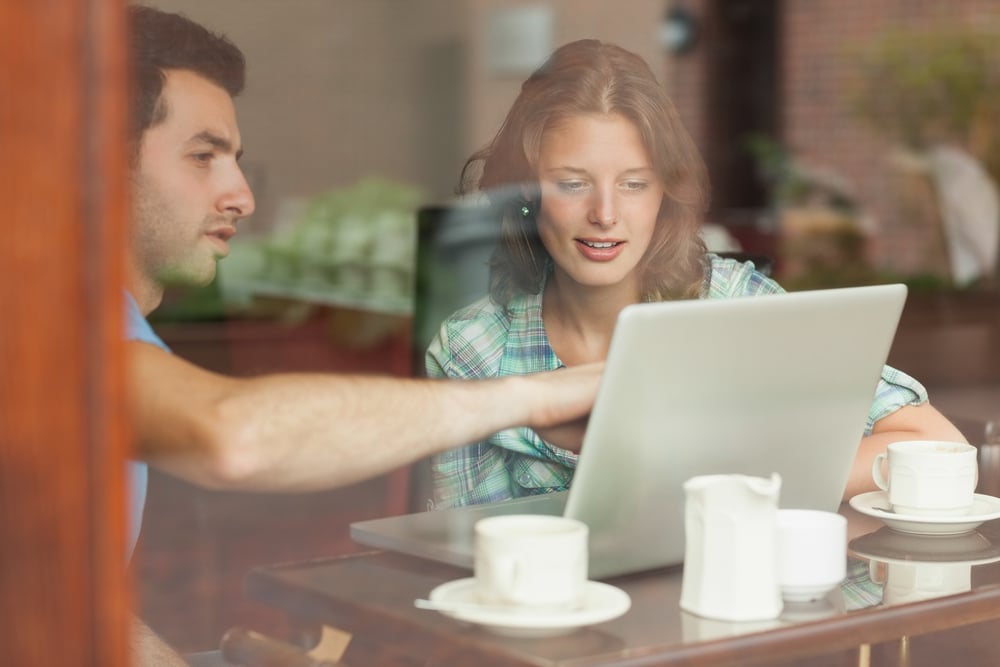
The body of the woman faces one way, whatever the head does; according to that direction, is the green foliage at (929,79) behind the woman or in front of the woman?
behind

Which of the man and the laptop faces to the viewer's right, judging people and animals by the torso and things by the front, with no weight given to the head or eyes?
the man

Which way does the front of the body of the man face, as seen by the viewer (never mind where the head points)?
to the viewer's right

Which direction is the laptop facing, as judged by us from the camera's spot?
facing away from the viewer and to the left of the viewer

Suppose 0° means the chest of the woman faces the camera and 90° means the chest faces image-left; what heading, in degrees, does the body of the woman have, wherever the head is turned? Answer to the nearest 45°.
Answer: approximately 0°

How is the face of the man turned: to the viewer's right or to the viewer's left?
to the viewer's right
